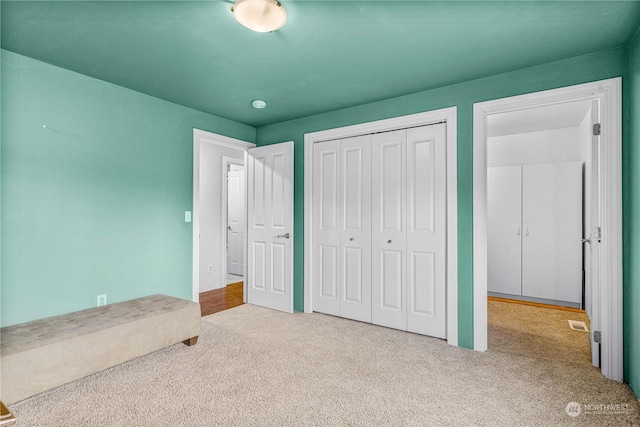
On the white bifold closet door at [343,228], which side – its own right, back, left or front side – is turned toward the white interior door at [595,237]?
left

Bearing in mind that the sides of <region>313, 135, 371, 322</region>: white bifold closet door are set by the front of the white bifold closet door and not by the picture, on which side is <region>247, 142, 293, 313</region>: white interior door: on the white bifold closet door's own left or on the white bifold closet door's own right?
on the white bifold closet door's own right

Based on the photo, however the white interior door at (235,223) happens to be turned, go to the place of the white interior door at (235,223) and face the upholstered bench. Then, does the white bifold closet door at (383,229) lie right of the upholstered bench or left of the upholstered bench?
left

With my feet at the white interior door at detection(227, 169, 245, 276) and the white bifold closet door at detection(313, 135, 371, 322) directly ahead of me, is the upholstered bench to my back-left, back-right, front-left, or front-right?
front-right

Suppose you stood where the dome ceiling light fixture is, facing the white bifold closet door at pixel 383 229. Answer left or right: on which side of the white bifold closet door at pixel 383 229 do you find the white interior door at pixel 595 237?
right

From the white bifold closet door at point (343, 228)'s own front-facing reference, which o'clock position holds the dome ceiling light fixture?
The dome ceiling light fixture is roughly at 11 o'clock from the white bifold closet door.

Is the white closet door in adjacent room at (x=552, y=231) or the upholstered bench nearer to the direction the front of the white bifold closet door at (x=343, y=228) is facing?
the upholstered bench

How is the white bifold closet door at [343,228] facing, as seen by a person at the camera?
facing the viewer and to the left of the viewer

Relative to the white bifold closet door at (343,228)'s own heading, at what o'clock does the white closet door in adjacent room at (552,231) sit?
The white closet door in adjacent room is roughly at 7 o'clock from the white bifold closet door.

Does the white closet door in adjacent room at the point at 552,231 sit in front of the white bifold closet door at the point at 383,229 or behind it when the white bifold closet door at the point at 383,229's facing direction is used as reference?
behind

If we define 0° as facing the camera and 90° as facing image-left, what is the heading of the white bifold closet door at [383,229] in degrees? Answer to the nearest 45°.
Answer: approximately 45°

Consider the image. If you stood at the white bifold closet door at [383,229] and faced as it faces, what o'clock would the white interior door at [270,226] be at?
The white interior door is roughly at 2 o'clock from the white bifold closet door.

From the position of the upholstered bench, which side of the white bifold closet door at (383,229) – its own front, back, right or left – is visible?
front

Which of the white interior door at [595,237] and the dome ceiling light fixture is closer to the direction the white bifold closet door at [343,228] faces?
the dome ceiling light fixture
